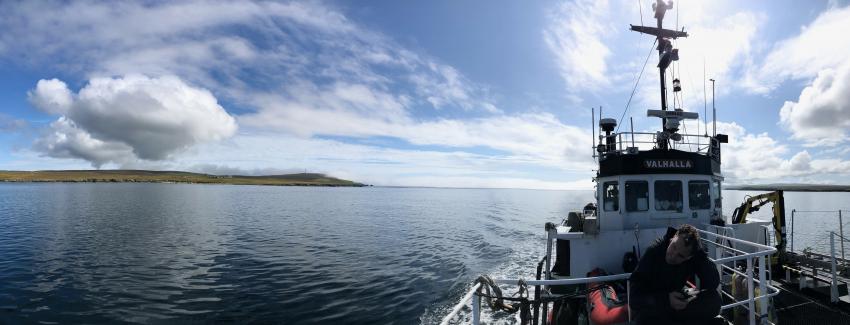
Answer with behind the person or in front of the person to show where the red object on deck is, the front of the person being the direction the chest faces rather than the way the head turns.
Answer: behind

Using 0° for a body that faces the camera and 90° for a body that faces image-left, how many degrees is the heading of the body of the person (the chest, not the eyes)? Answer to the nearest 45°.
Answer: approximately 0°

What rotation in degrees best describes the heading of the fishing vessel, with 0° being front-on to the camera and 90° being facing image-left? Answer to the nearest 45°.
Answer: approximately 0°

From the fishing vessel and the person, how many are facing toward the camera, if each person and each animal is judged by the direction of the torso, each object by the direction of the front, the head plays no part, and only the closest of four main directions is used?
2
